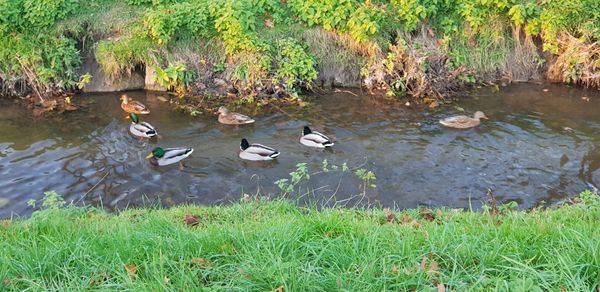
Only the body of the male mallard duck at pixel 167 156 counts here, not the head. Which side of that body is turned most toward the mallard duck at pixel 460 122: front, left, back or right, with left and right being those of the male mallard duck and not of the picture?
back

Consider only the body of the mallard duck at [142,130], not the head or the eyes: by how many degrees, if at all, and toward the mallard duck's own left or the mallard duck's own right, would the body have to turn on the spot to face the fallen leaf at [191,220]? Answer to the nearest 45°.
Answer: approximately 135° to the mallard duck's own left

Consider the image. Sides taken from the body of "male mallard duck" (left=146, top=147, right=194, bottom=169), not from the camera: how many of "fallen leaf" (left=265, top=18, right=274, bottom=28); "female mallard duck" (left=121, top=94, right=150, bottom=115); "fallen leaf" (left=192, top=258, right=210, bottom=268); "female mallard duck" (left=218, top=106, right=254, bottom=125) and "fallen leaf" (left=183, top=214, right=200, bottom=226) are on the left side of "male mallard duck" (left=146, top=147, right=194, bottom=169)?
2

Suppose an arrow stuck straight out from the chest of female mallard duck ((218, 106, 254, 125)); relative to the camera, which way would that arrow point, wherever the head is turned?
to the viewer's left

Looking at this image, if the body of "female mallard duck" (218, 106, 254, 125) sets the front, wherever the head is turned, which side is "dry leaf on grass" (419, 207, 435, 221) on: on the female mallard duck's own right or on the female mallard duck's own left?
on the female mallard duck's own left

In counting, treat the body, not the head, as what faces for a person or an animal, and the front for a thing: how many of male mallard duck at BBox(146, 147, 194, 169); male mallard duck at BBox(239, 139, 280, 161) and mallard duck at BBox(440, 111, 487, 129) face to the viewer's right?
1

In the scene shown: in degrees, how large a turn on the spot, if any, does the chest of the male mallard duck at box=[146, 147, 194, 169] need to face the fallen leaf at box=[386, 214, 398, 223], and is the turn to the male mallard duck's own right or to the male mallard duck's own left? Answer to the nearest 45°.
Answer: approximately 135° to the male mallard duck's own left

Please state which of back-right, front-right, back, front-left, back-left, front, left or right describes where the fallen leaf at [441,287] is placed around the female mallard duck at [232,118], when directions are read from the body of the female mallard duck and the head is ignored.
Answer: left

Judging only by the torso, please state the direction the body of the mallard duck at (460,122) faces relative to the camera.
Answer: to the viewer's right

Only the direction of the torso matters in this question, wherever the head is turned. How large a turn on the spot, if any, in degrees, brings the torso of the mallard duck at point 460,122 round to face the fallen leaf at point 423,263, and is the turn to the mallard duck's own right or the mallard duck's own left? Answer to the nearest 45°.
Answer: approximately 90° to the mallard duck's own right

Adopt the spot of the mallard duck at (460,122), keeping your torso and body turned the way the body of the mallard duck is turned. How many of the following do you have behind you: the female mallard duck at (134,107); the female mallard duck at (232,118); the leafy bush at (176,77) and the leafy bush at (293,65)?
4

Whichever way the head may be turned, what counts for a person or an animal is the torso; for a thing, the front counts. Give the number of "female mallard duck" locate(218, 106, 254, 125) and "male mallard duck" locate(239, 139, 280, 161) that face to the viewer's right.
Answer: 0

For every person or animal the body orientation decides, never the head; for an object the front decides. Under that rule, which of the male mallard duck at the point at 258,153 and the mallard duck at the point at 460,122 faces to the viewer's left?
the male mallard duck

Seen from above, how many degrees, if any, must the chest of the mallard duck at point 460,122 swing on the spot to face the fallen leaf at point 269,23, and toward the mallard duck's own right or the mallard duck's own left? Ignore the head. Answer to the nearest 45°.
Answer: approximately 180°

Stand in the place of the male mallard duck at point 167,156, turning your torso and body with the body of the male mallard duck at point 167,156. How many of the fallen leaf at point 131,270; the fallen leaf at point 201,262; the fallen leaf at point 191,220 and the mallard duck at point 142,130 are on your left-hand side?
3

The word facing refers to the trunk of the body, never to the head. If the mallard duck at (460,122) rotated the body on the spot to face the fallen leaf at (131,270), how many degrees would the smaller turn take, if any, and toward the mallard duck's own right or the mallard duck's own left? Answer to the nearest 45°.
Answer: approximately 90° to the mallard duck's own right

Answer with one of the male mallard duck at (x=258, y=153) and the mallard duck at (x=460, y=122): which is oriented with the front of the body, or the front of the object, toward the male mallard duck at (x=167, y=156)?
the male mallard duck at (x=258, y=153)

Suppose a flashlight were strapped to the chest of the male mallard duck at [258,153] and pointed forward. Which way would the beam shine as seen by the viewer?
to the viewer's left
